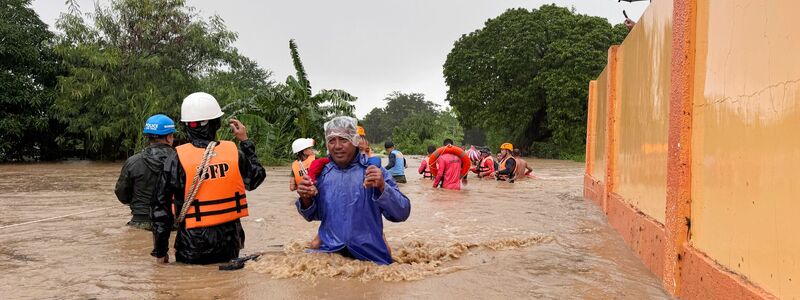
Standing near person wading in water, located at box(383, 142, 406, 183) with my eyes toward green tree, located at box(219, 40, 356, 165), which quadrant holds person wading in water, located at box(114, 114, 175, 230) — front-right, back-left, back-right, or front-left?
back-left

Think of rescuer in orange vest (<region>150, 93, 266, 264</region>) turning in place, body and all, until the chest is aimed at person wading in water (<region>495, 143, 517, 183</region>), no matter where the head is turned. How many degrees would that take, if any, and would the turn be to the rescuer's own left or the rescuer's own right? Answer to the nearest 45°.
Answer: approximately 45° to the rescuer's own right

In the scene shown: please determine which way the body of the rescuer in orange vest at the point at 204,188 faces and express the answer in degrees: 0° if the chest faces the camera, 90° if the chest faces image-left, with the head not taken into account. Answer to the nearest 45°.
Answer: approximately 180°

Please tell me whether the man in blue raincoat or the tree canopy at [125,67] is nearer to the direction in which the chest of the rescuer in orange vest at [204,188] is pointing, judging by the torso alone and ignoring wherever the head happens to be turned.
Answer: the tree canopy

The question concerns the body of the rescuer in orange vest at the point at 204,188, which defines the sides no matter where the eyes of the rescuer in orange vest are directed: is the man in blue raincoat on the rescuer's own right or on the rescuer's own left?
on the rescuer's own right

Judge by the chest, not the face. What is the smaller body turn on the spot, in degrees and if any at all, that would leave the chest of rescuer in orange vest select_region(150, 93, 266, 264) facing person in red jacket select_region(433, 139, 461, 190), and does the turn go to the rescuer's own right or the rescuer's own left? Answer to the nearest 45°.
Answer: approximately 45° to the rescuer's own right
